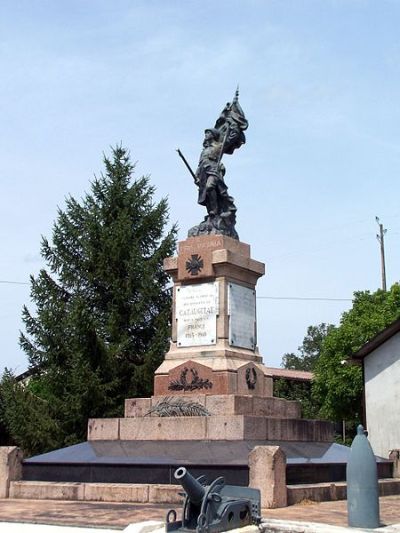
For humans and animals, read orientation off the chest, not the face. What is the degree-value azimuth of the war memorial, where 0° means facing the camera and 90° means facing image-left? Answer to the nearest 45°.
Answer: approximately 45°

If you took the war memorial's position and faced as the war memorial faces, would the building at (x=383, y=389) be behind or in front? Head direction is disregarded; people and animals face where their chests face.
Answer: behind

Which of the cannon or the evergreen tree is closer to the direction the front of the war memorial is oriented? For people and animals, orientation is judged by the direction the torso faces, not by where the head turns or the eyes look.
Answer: the cannon

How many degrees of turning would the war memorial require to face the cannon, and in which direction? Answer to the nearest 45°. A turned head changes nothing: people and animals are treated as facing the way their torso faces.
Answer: approximately 45° to its left

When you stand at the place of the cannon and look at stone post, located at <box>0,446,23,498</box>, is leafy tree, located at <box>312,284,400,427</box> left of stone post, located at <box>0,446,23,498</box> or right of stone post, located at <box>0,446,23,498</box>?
right

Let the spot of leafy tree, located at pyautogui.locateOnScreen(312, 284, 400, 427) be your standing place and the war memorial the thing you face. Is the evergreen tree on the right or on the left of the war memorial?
right

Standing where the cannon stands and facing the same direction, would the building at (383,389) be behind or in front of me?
behind

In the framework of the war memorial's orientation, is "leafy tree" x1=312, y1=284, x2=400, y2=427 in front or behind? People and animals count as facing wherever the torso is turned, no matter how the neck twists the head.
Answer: behind
